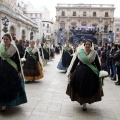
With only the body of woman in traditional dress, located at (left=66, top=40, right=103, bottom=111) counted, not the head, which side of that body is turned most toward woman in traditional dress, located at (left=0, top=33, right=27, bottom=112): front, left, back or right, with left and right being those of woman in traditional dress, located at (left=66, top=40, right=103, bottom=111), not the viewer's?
right

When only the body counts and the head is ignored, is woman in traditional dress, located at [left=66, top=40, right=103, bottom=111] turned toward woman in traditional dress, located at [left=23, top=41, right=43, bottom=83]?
no

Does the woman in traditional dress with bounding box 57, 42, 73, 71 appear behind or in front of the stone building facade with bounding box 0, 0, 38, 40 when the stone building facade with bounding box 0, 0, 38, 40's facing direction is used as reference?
in front

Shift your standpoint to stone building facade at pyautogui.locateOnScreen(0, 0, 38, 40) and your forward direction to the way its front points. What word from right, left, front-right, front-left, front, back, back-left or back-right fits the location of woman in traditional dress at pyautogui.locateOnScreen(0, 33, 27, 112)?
front-right

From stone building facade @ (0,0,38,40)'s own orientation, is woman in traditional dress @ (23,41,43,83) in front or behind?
in front

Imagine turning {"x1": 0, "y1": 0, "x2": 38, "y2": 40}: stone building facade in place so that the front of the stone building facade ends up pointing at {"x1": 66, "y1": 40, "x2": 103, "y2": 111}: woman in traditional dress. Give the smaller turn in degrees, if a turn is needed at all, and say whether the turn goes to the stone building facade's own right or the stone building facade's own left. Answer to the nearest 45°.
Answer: approximately 45° to the stone building facade's own right

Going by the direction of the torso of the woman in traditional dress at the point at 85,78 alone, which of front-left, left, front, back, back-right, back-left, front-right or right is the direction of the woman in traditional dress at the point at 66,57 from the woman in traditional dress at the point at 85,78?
back

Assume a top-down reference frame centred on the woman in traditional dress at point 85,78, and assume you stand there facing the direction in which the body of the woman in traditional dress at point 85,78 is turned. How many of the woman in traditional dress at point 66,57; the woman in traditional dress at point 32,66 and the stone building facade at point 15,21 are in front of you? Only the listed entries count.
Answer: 0

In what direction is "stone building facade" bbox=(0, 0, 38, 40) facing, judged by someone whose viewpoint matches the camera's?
facing the viewer and to the right of the viewer

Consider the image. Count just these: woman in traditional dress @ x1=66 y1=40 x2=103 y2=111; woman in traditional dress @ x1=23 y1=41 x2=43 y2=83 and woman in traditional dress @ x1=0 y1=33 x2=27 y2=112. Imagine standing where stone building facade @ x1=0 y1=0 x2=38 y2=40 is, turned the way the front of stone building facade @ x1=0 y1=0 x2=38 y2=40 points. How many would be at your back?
0

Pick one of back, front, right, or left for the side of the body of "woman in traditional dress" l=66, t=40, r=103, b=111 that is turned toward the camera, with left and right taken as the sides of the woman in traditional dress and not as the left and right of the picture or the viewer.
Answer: front

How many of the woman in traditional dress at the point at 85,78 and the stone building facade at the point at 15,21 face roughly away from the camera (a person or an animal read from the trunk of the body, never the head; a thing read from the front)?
0
